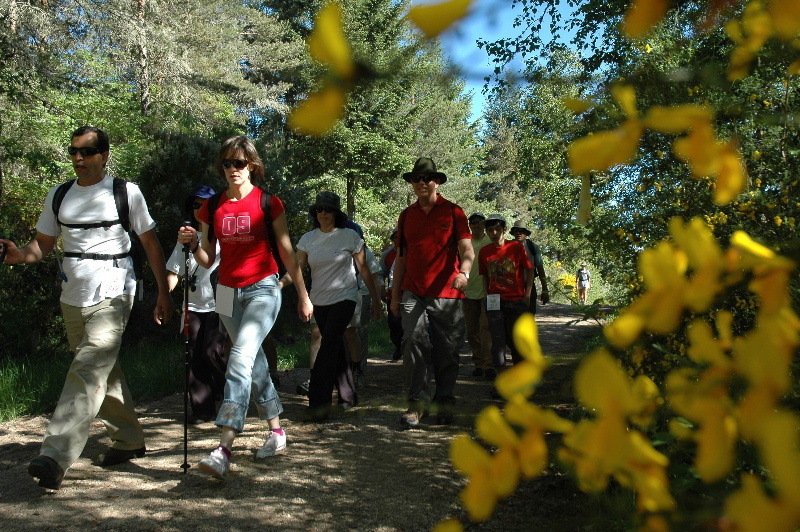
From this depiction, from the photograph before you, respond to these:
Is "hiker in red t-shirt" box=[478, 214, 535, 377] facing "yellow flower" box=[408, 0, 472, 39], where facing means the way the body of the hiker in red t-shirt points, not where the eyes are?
yes

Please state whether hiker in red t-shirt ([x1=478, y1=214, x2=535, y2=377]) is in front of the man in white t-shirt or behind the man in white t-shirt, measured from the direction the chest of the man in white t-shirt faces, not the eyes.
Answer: behind

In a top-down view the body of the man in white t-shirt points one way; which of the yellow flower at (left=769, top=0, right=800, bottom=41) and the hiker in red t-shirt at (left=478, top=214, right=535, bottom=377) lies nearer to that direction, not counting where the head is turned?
the yellow flower

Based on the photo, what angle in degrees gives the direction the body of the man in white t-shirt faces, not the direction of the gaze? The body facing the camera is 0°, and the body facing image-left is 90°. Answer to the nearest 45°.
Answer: approximately 45°

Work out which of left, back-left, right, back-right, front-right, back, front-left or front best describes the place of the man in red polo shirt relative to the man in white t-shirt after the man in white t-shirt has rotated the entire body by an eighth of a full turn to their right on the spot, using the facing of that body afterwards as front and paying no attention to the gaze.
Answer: back

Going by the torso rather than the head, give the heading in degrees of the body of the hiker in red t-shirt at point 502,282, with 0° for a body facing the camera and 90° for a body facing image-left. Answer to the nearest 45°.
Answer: approximately 0°

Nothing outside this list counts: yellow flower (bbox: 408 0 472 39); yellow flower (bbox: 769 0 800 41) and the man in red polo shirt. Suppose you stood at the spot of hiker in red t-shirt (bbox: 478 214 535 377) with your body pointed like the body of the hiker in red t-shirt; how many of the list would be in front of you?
3

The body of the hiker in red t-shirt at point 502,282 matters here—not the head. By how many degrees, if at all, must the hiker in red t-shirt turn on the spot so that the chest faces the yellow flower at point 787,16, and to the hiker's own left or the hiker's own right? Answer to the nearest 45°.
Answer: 0° — they already face it

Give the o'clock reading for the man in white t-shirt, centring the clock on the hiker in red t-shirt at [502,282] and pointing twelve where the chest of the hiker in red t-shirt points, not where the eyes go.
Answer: The man in white t-shirt is roughly at 1 o'clock from the hiker in red t-shirt.
